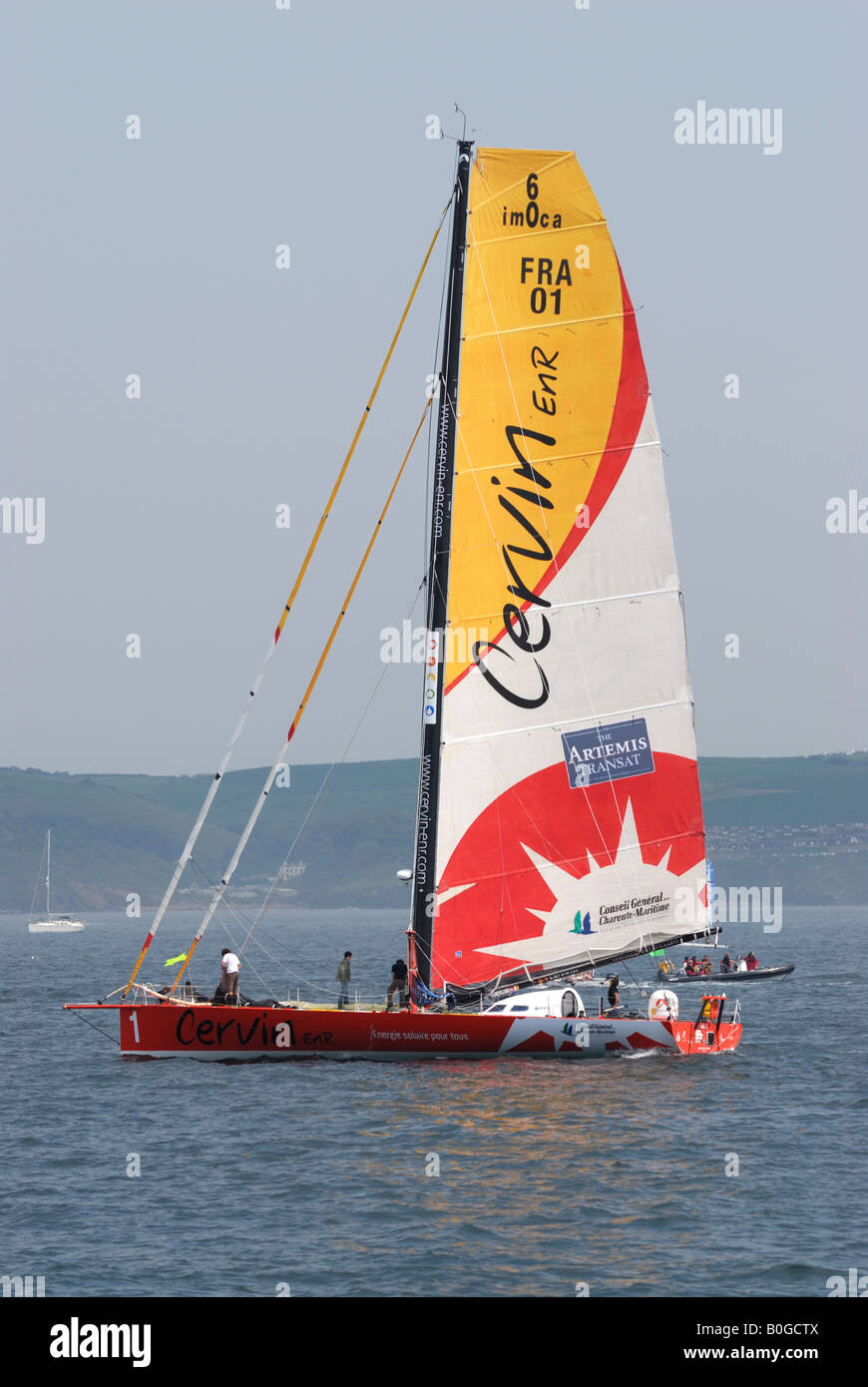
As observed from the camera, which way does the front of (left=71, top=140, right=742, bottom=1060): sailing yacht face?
facing to the left of the viewer
